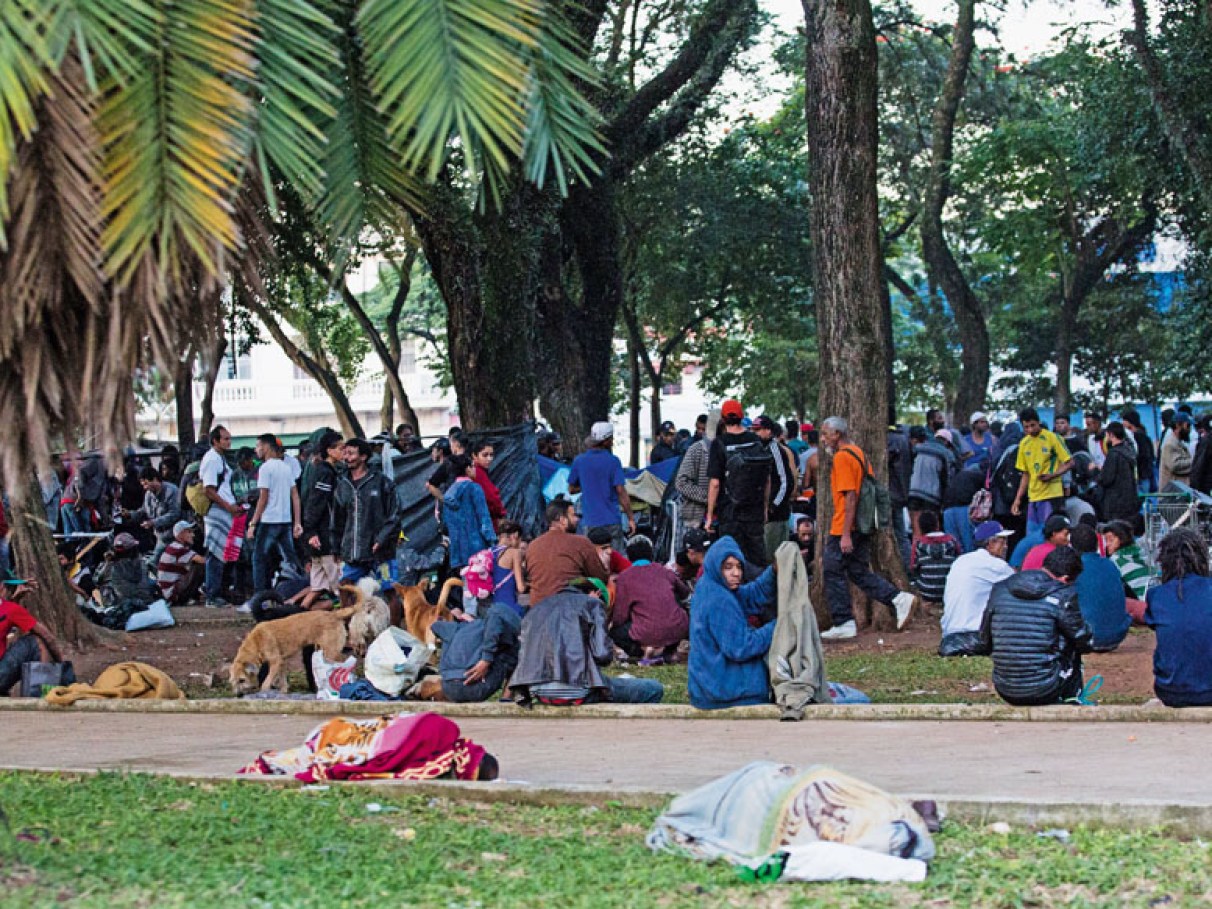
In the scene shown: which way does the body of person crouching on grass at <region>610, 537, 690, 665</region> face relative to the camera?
away from the camera

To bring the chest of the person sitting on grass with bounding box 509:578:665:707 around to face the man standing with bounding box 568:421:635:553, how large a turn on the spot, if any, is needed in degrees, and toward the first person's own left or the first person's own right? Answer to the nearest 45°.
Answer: approximately 45° to the first person's own left

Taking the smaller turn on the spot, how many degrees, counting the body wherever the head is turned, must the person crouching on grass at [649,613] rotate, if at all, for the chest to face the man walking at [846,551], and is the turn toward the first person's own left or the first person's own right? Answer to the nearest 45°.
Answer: approximately 45° to the first person's own right

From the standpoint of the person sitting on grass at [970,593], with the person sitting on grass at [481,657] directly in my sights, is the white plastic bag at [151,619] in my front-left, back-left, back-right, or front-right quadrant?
front-right

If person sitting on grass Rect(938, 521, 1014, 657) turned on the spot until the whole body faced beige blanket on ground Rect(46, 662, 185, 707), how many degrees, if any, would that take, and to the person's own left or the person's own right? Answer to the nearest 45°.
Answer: approximately 135° to the person's own left

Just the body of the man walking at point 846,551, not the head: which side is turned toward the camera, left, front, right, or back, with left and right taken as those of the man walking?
left

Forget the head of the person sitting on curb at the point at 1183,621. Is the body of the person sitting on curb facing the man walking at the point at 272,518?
no

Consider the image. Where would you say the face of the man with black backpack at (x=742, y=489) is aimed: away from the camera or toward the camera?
away from the camera

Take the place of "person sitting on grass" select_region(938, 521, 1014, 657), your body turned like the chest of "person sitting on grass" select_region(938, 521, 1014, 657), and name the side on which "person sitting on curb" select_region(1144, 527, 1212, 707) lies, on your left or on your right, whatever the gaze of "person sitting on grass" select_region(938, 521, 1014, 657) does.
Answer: on your right

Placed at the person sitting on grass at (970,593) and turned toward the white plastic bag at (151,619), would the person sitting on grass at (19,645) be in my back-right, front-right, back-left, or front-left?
front-left

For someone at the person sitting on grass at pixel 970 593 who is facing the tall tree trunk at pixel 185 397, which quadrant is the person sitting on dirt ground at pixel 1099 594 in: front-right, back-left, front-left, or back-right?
back-right

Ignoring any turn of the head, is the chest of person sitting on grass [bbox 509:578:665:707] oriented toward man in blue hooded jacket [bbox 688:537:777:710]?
no

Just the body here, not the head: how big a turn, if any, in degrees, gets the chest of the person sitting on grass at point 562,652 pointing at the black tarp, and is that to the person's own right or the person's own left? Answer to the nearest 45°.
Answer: approximately 45° to the person's own left

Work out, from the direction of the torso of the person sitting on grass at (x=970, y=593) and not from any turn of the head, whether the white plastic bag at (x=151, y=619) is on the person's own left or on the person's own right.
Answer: on the person's own left

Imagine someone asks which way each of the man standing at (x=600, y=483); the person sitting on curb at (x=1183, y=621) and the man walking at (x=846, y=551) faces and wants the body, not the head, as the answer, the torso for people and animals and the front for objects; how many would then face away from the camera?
2

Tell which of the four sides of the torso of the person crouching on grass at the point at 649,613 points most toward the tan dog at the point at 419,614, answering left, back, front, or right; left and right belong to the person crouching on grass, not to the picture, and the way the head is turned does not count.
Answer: left

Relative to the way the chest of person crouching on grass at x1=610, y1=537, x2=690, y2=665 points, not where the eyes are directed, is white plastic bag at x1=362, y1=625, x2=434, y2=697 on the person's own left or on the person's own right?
on the person's own left

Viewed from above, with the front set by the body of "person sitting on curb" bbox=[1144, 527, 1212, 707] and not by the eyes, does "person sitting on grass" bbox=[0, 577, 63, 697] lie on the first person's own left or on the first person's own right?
on the first person's own left

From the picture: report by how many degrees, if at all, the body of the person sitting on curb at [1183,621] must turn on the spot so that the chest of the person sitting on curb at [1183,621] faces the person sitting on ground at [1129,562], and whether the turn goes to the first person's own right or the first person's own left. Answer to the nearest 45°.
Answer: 0° — they already face them
